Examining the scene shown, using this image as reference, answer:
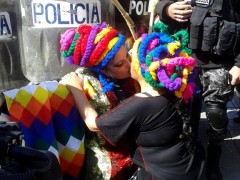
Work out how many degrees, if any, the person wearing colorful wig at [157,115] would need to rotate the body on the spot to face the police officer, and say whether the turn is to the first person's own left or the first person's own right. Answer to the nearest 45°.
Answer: approximately 90° to the first person's own right

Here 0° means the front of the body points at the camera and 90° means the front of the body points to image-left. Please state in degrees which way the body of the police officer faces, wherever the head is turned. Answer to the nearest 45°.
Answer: approximately 0°

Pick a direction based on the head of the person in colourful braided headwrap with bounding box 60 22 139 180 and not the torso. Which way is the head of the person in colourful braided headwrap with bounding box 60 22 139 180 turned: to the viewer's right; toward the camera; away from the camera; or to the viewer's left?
to the viewer's right

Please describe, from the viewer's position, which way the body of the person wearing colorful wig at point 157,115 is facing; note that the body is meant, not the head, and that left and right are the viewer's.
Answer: facing away from the viewer and to the left of the viewer

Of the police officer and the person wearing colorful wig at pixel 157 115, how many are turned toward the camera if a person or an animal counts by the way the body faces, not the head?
1

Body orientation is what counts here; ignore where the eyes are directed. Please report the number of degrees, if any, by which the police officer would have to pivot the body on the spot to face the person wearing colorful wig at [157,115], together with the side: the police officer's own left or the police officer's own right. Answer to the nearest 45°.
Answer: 0° — they already face them

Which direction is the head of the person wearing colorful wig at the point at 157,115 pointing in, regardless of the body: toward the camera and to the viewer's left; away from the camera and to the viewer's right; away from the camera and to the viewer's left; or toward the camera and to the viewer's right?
away from the camera and to the viewer's left
